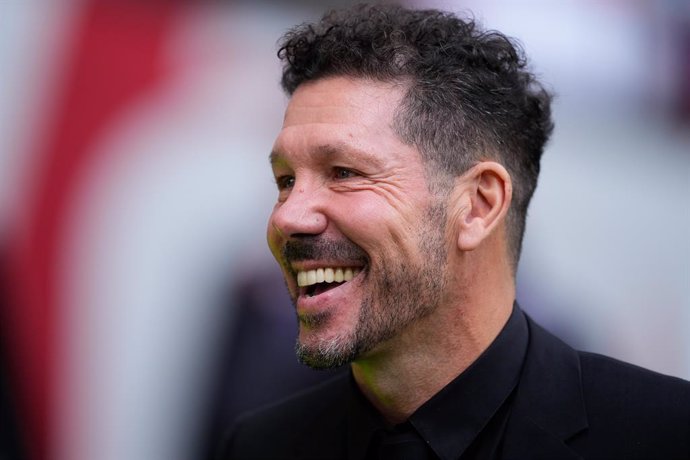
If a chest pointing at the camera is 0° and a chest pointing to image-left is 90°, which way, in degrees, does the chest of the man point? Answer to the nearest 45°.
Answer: approximately 45°
